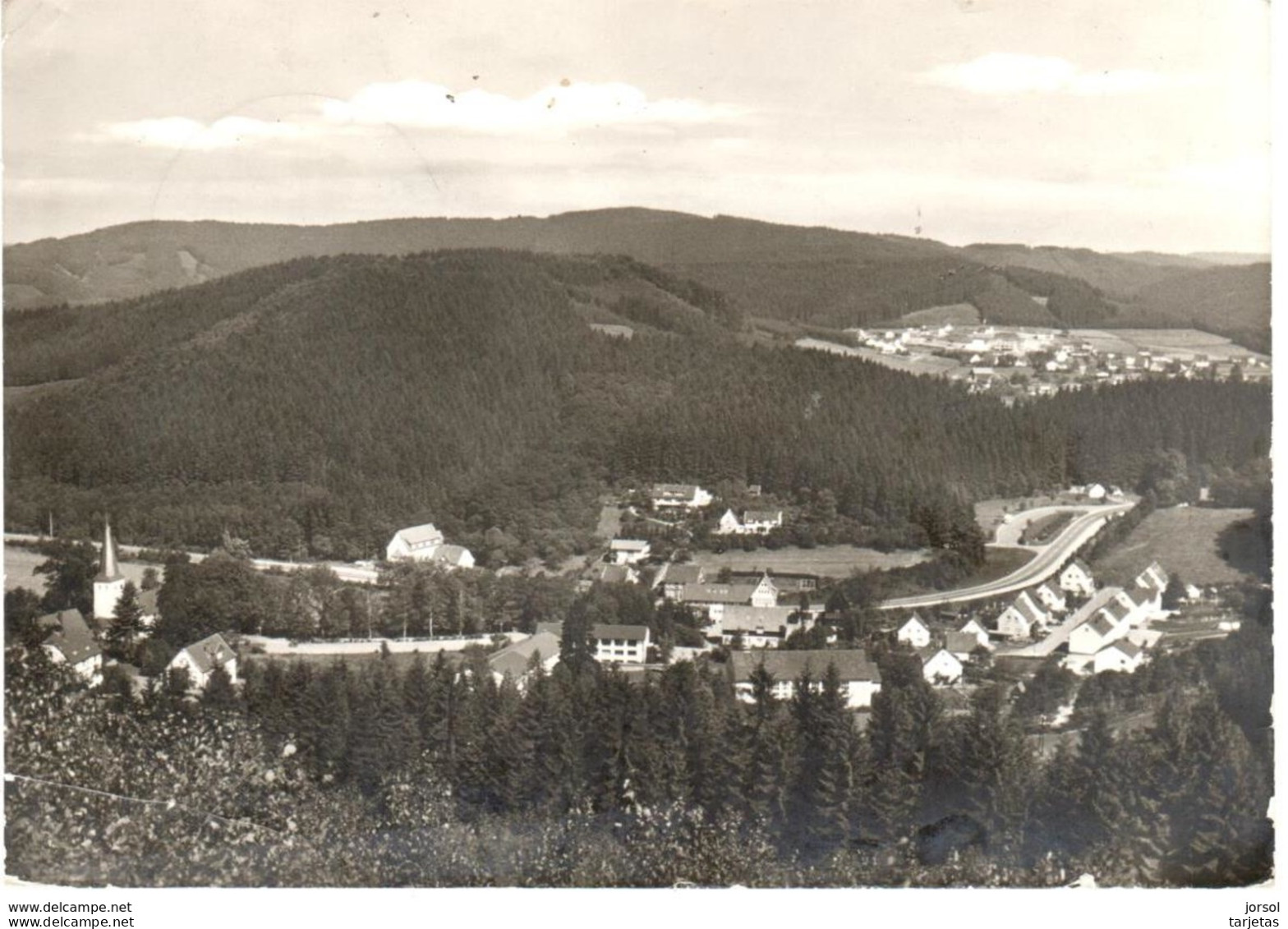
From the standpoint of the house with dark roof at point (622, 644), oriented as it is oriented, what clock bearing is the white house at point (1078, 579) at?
The white house is roughly at 9 o'clock from the house with dark roof.

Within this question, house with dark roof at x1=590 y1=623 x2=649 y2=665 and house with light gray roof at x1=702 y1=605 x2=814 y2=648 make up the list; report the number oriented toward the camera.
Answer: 2

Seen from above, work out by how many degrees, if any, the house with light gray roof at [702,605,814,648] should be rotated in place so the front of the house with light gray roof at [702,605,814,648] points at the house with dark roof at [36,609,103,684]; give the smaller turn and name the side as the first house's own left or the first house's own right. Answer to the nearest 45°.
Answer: approximately 90° to the first house's own right

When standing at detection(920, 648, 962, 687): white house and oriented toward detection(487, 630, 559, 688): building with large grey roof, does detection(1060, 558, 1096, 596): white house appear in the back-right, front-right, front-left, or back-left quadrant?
back-right

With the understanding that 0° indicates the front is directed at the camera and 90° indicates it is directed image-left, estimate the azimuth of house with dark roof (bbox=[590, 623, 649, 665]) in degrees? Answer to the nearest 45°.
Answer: approximately 0°

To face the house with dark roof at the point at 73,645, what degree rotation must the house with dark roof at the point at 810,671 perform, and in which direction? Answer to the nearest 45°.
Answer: approximately 90° to its right

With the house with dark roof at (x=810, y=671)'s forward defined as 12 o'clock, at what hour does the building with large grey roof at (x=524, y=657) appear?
the building with large grey roof at (x=524, y=657) is roughly at 3 o'clock from the house with dark roof at (x=810, y=671).

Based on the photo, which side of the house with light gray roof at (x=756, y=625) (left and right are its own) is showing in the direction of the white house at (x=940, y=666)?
left
